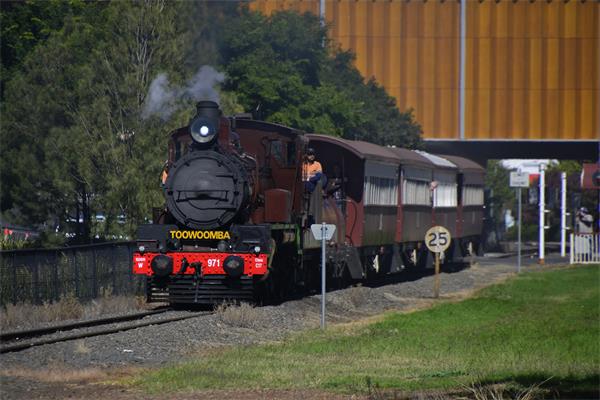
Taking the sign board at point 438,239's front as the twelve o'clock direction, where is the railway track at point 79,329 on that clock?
The railway track is roughly at 1 o'clock from the sign board.

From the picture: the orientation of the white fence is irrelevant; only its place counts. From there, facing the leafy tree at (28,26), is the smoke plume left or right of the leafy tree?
left

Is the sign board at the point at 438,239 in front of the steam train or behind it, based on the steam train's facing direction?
behind

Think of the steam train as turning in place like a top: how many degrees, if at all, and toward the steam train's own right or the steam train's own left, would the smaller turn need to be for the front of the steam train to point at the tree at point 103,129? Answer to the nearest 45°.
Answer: approximately 90° to the steam train's own right

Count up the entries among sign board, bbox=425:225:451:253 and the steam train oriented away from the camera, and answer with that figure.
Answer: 0

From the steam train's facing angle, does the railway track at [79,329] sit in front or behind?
in front

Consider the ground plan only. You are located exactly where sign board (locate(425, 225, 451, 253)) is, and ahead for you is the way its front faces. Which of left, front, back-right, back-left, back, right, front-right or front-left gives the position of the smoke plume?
right

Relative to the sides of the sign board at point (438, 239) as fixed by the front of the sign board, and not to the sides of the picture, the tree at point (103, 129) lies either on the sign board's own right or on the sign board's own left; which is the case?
on the sign board's own right
